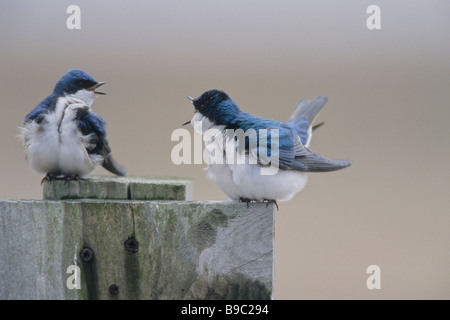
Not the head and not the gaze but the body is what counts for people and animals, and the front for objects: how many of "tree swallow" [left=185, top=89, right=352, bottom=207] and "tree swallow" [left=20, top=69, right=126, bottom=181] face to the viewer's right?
0

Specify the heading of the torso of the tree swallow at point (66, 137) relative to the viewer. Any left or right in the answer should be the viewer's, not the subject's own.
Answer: facing the viewer and to the left of the viewer

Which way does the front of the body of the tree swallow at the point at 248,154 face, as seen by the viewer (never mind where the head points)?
to the viewer's left

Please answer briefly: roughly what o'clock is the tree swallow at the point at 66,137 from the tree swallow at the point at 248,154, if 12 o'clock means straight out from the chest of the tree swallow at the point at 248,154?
the tree swallow at the point at 66,137 is roughly at 1 o'clock from the tree swallow at the point at 248,154.

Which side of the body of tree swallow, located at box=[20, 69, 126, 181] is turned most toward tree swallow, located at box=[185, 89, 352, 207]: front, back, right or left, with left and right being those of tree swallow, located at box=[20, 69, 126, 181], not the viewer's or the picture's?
left
